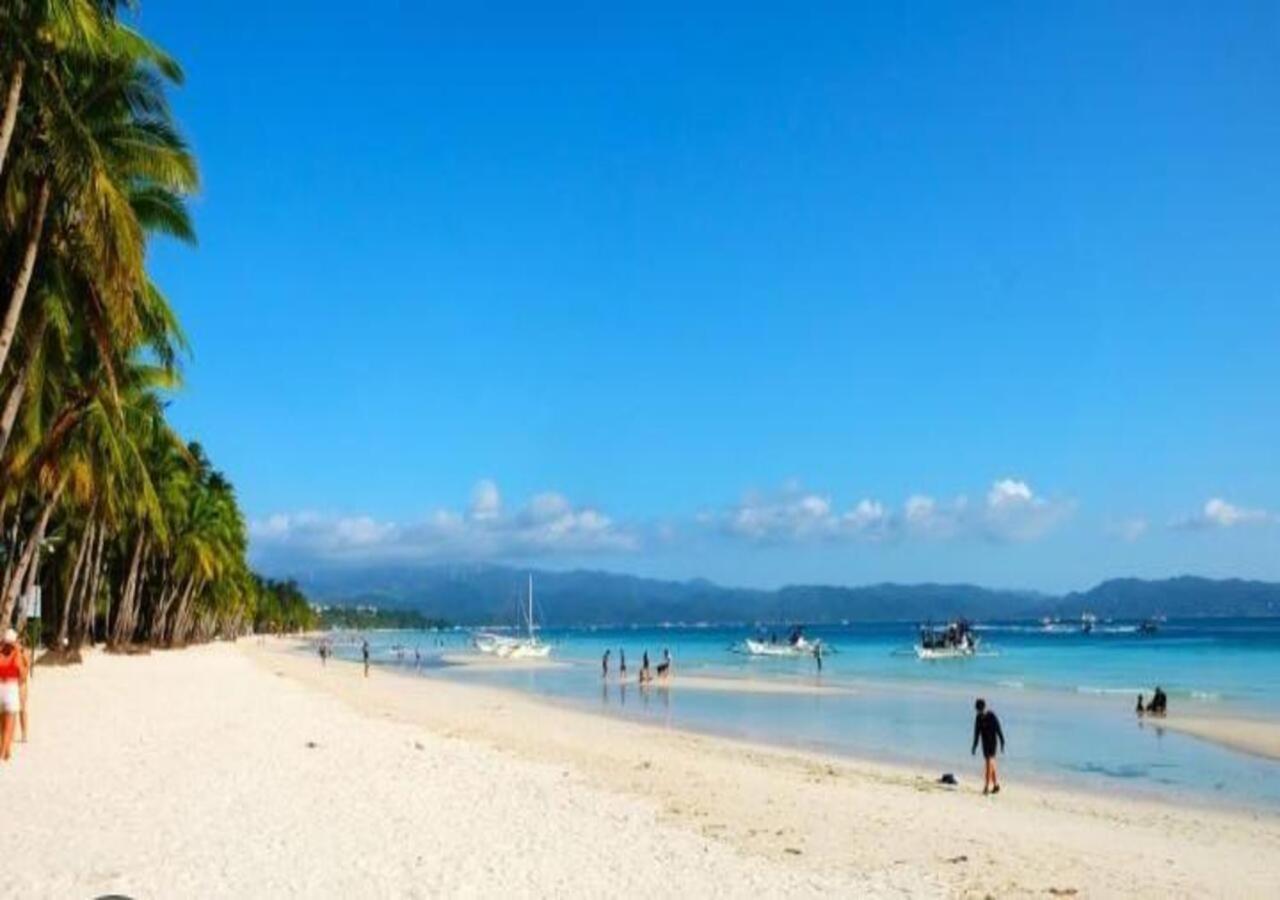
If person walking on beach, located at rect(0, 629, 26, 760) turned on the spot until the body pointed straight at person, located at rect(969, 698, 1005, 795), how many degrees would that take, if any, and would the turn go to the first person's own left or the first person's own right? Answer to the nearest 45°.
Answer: approximately 90° to the first person's own right

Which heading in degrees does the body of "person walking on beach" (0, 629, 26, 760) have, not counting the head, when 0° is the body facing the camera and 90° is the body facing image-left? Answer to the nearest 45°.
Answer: approximately 180°
